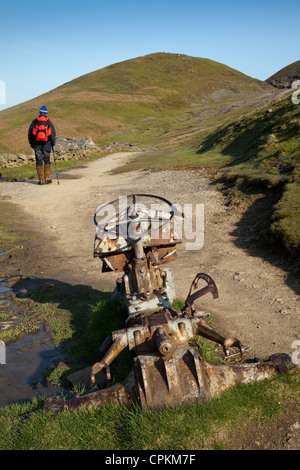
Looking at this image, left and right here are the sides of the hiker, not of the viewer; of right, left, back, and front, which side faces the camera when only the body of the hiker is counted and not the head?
back

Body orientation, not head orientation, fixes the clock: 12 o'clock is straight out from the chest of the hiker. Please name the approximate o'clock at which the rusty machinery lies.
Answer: The rusty machinery is roughly at 6 o'clock from the hiker.
